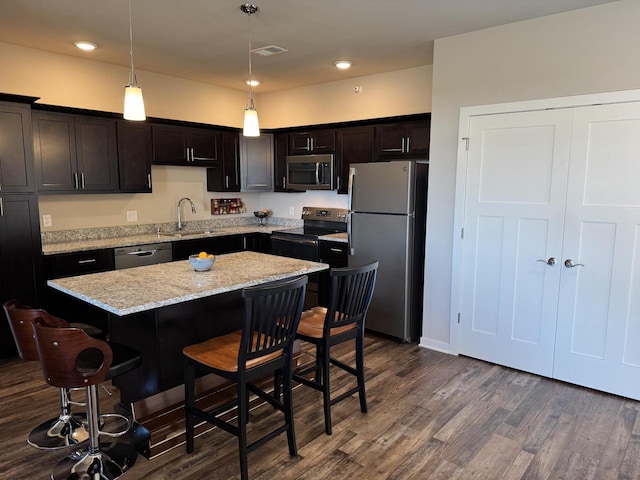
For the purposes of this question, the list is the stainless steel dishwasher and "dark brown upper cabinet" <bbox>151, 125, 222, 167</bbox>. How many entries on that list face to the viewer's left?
0

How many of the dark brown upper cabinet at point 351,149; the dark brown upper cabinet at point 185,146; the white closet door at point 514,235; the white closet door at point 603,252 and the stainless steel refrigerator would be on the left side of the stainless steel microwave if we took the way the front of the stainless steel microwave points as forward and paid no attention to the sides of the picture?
4

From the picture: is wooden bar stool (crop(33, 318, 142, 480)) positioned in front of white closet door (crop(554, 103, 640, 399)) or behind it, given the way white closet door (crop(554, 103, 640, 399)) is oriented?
in front

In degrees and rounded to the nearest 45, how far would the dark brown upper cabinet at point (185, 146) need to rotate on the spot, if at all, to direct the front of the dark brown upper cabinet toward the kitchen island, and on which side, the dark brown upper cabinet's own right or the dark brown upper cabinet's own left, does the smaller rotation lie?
approximately 45° to the dark brown upper cabinet's own right

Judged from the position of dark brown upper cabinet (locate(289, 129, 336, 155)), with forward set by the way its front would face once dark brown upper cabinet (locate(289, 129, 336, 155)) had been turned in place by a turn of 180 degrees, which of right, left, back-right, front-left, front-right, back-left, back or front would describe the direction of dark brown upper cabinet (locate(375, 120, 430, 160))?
right

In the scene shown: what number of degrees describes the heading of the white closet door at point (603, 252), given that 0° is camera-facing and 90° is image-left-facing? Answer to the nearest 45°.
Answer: approximately 45°

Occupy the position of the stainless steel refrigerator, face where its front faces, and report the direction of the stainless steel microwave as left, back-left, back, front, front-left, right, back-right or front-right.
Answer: right

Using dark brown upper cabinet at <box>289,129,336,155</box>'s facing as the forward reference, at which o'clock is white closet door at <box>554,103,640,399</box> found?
The white closet door is roughly at 9 o'clock from the dark brown upper cabinet.

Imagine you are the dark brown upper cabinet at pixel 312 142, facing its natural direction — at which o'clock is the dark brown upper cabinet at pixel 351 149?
the dark brown upper cabinet at pixel 351 149 is roughly at 9 o'clock from the dark brown upper cabinet at pixel 312 142.

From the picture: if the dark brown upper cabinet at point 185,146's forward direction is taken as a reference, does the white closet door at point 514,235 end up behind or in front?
in front
